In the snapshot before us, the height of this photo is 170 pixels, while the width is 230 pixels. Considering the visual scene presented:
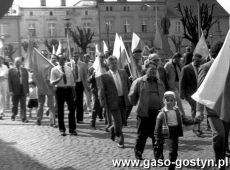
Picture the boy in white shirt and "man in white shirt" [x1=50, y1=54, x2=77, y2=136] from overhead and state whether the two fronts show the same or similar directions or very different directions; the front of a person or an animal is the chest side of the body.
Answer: same or similar directions

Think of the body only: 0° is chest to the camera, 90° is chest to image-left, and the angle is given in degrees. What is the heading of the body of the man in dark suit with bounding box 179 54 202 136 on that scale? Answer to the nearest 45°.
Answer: approximately 315°

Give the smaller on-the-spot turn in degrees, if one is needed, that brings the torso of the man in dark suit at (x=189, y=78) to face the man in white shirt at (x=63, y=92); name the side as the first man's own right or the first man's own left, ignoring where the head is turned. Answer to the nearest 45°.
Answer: approximately 135° to the first man's own right

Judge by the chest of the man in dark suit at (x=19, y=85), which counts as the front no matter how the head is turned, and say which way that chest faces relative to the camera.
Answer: toward the camera

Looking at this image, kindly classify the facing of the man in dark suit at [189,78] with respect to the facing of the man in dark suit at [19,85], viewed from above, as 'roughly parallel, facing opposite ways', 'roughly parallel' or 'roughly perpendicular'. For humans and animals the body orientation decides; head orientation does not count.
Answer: roughly parallel

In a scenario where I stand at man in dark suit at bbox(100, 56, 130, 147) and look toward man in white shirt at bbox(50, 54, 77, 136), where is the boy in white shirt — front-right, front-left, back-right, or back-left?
back-left

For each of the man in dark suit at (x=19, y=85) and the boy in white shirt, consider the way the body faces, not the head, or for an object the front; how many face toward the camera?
2

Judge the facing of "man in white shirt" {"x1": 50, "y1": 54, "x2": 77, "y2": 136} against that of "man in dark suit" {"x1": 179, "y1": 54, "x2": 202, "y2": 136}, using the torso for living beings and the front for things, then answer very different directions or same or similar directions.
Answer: same or similar directions

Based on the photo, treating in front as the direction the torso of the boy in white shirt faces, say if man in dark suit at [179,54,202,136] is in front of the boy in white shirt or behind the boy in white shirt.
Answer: behind

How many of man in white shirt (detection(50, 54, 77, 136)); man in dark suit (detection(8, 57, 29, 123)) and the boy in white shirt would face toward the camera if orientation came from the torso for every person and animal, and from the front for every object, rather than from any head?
3

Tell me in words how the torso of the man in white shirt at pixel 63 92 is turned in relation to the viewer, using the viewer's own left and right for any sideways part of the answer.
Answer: facing the viewer

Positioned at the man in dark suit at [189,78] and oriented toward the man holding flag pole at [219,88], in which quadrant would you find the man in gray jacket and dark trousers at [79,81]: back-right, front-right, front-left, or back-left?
back-right

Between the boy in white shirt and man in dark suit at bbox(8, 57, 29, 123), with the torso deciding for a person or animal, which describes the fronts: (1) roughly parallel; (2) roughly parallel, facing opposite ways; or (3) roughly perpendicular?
roughly parallel

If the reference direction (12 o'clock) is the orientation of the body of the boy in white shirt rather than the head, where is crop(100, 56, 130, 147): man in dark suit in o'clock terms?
The man in dark suit is roughly at 5 o'clock from the boy in white shirt.
